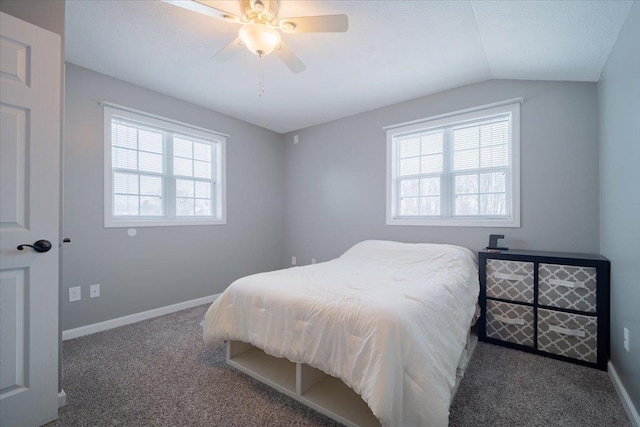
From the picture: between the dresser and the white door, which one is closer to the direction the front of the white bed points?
the white door

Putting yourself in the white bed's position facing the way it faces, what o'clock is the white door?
The white door is roughly at 1 o'clock from the white bed.

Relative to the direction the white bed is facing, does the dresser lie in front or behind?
behind

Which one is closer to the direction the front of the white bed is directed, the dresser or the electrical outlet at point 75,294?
the electrical outlet

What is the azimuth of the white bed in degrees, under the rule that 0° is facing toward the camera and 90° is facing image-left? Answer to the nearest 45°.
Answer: approximately 45°

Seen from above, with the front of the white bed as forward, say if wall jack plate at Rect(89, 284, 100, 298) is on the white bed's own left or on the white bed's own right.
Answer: on the white bed's own right

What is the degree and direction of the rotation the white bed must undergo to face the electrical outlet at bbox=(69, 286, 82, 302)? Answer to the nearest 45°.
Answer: approximately 45° to its right
